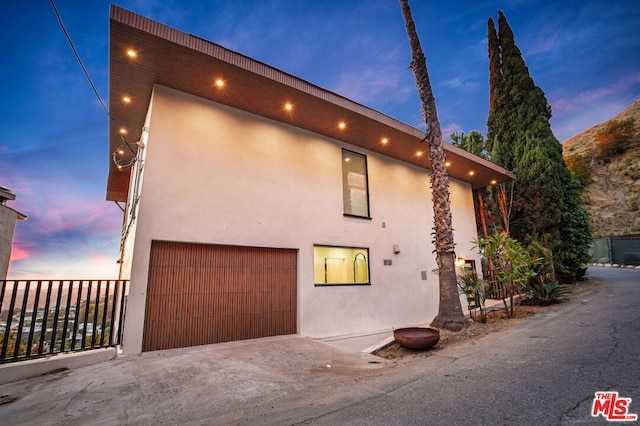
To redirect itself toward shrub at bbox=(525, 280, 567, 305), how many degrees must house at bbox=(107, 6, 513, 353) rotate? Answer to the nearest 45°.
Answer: approximately 45° to its left

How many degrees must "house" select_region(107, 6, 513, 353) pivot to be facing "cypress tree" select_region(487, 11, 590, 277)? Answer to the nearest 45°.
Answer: approximately 90° to its left

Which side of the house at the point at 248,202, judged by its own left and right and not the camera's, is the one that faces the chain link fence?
left

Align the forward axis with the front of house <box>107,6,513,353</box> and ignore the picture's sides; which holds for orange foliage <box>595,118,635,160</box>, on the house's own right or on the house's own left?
on the house's own left

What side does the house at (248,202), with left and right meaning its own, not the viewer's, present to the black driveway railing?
right

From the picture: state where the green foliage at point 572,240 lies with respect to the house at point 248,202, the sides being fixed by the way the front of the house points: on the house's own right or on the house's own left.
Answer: on the house's own left

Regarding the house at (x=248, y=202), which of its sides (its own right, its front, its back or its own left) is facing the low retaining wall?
right

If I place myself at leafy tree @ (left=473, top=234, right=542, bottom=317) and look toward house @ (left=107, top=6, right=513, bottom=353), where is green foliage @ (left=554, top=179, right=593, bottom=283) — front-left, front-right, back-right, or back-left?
back-right

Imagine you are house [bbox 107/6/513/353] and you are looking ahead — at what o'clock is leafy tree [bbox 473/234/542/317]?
The leafy tree is roughly at 10 o'clock from the house.
